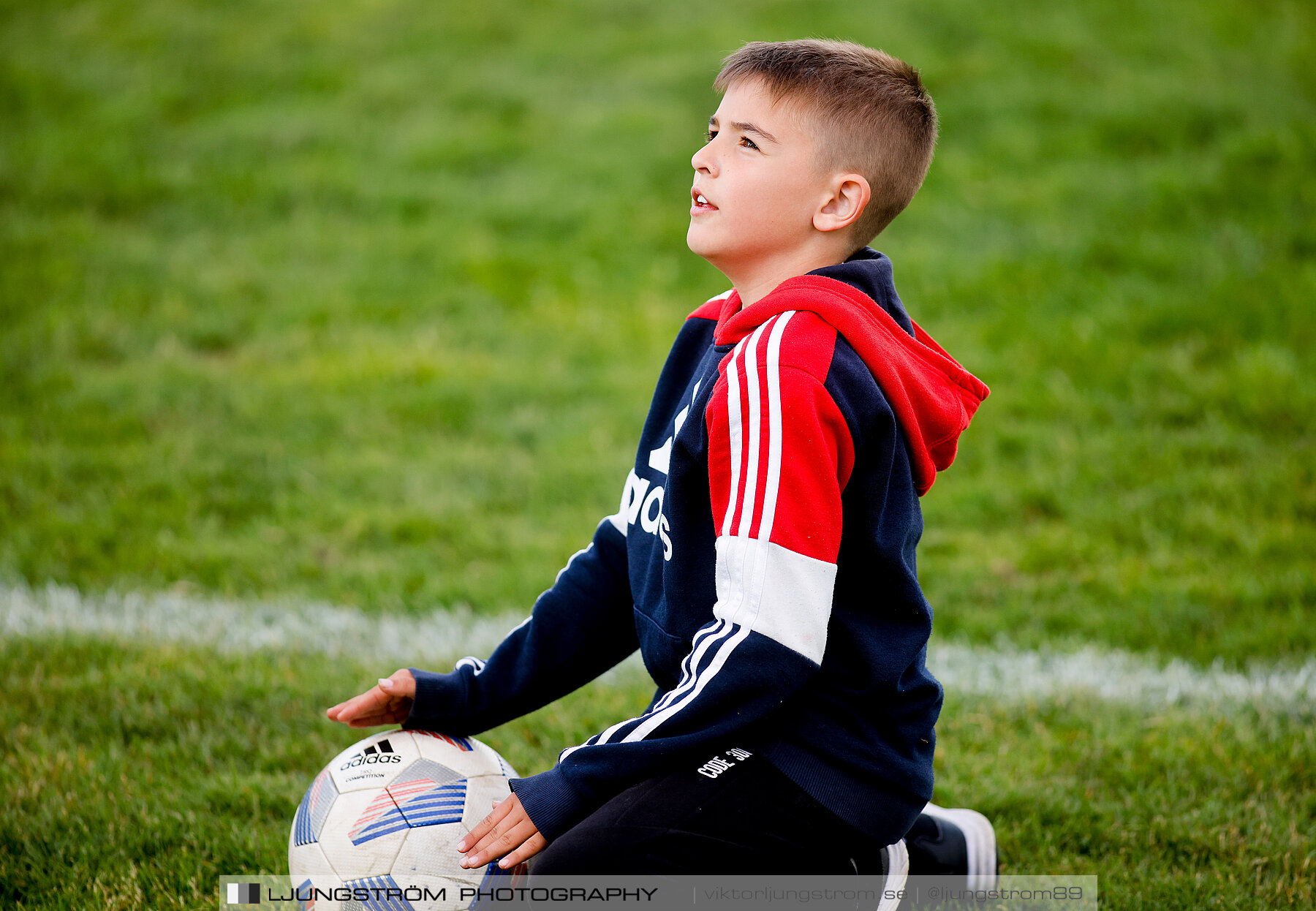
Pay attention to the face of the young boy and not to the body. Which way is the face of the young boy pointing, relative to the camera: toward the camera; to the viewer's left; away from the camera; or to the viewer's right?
to the viewer's left

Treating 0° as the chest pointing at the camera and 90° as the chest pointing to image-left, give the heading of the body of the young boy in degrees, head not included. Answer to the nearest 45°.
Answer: approximately 90°
